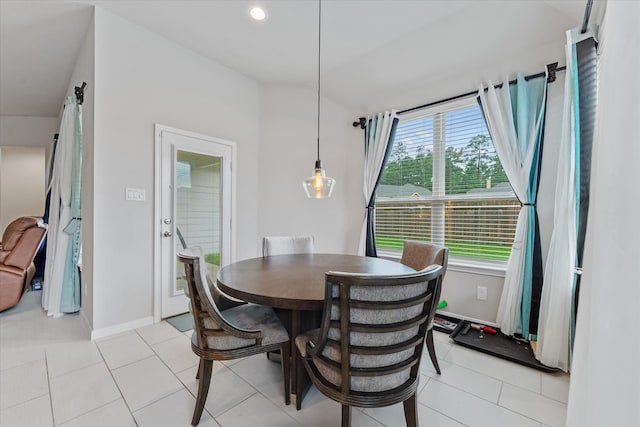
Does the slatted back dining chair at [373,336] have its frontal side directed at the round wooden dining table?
yes

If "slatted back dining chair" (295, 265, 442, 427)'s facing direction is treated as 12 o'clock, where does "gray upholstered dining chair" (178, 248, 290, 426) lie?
The gray upholstered dining chair is roughly at 11 o'clock from the slatted back dining chair.

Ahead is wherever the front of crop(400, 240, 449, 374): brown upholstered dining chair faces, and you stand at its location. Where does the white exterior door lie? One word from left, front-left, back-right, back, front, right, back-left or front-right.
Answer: front-right

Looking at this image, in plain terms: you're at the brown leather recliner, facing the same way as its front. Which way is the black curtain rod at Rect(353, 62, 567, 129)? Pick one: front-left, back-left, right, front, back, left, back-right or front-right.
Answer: left

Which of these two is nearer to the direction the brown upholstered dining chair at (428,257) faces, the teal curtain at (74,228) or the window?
the teal curtain

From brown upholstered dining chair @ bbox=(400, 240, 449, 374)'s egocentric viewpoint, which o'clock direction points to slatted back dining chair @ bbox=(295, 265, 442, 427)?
The slatted back dining chair is roughly at 11 o'clock from the brown upholstered dining chair.

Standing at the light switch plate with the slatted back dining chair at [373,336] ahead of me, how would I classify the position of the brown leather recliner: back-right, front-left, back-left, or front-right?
back-right

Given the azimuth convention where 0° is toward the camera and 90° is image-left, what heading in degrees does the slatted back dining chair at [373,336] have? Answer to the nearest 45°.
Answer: approximately 135°

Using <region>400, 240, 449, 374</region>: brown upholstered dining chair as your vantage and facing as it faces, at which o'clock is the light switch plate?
The light switch plate is roughly at 1 o'clock from the brown upholstered dining chair.
